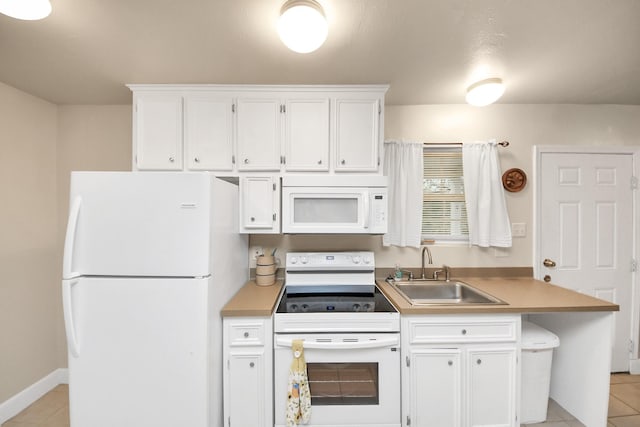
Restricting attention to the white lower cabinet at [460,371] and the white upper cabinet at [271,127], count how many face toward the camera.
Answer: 2

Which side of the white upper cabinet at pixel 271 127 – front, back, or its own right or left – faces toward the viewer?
front

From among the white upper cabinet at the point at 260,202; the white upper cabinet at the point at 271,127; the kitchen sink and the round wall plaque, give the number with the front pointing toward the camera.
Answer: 4

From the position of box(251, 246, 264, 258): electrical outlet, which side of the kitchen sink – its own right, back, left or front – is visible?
right

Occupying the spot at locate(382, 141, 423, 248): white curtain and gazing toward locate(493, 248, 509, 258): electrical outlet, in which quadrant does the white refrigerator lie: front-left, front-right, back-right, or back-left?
back-right

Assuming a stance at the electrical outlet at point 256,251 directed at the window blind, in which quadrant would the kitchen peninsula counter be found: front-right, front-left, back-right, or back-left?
front-right

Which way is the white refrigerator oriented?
toward the camera

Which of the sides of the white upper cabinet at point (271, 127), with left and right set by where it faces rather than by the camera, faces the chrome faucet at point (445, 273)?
left

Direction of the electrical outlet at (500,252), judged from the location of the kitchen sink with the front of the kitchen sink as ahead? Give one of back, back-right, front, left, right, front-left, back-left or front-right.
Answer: back-left

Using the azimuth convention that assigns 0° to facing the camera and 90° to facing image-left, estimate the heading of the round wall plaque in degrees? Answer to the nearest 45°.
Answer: approximately 0°

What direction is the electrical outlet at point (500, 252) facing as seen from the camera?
toward the camera

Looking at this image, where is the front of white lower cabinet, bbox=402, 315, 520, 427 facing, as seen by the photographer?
facing the viewer

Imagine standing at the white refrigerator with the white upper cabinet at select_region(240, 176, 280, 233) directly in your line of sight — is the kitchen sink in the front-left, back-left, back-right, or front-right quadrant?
front-right

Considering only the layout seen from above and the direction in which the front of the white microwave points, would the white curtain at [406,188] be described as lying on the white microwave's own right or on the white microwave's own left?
on the white microwave's own left

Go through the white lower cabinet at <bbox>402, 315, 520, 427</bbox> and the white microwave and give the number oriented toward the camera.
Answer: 2

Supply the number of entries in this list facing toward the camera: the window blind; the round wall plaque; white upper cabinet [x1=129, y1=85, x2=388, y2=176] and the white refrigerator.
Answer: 4

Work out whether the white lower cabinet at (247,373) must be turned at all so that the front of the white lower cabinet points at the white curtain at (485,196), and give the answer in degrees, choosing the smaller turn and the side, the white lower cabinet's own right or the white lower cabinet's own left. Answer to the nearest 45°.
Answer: approximately 90° to the white lower cabinet's own left

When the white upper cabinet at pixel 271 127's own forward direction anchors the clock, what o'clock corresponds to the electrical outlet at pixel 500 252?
The electrical outlet is roughly at 9 o'clock from the white upper cabinet.

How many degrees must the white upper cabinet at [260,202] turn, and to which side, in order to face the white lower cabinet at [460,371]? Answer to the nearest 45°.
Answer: approximately 45° to its left
